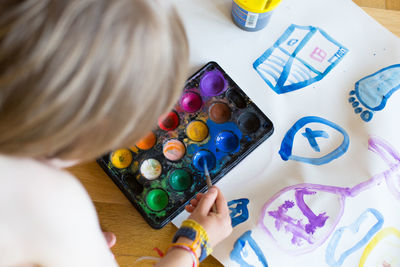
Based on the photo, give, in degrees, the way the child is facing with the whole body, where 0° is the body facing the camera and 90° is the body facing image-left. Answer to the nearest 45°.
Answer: approximately 225°

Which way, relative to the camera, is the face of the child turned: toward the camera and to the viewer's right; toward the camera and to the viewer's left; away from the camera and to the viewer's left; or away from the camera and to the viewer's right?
away from the camera and to the viewer's right
